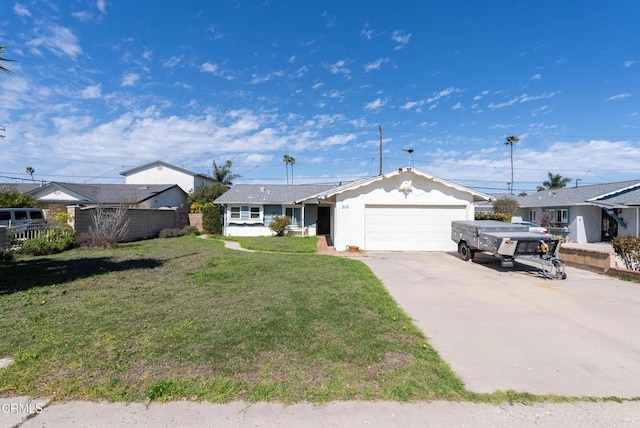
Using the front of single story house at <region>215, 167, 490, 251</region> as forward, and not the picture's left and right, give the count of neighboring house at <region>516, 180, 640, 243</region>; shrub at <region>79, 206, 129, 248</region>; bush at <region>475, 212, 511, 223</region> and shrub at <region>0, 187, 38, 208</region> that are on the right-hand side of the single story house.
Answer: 2

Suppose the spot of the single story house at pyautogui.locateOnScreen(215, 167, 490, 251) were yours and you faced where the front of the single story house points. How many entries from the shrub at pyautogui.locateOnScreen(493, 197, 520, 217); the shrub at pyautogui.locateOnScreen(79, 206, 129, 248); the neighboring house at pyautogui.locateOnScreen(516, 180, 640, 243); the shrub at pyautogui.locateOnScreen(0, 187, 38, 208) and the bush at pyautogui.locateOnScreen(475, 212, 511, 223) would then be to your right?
2

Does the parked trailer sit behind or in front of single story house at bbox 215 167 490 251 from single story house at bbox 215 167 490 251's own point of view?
in front

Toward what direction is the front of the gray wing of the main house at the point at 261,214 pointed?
toward the camera

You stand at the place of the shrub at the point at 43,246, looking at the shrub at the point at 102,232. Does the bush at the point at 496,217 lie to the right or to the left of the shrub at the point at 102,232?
right

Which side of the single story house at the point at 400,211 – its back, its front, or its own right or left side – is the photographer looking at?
front

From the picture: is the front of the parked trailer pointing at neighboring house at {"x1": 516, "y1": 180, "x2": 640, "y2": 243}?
no

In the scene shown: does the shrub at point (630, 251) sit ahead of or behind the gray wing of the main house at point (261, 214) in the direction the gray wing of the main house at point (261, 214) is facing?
ahead

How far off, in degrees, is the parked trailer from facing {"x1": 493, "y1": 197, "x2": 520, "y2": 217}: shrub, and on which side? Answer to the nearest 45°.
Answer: approximately 135° to its left

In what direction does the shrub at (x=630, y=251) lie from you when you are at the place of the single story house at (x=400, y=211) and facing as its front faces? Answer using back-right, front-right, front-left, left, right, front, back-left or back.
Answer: front-left

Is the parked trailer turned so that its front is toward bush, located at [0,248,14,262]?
no

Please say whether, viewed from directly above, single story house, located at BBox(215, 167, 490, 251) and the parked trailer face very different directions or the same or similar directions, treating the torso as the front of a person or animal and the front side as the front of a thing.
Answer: same or similar directions

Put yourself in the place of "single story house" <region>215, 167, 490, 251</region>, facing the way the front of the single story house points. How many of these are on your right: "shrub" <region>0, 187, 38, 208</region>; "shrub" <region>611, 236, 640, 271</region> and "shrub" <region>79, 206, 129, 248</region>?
2

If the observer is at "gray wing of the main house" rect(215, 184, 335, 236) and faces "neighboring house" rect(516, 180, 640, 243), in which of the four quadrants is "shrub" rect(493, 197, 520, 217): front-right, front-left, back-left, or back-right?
front-left

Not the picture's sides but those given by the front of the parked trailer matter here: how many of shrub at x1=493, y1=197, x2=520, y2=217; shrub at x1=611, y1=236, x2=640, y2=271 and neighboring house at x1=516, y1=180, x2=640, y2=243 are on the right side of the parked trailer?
0

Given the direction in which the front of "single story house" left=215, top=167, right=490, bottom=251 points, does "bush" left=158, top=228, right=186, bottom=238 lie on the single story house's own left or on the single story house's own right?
on the single story house's own right

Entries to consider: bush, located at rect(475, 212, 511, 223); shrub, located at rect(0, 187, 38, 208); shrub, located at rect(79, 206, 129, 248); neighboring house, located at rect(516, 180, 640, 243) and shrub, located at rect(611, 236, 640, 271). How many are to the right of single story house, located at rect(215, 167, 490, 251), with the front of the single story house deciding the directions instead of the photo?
2
